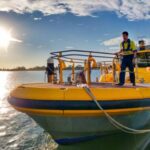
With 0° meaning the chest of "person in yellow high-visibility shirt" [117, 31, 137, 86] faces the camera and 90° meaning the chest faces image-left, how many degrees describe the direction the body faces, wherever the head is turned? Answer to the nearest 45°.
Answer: approximately 45°
